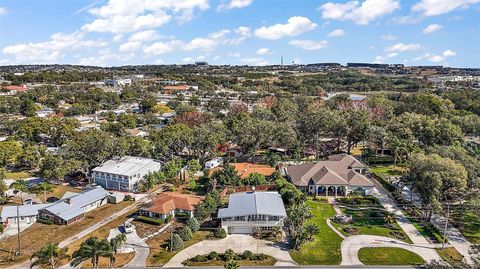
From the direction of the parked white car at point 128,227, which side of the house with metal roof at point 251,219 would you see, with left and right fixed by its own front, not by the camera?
right

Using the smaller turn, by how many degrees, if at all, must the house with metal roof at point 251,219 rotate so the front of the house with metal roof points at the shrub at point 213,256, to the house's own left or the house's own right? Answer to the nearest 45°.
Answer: approximately 45° to the house's own right

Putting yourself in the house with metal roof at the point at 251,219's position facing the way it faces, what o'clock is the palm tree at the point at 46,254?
The palm tree is roughly at 2 o'clock from the house with metal roof.

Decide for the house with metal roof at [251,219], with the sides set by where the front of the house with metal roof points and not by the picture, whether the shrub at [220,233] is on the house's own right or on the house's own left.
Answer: on the house's own right

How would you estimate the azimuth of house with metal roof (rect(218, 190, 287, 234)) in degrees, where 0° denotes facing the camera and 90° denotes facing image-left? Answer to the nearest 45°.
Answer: approximately 0°

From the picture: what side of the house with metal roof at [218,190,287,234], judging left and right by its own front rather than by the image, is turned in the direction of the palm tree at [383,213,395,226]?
left

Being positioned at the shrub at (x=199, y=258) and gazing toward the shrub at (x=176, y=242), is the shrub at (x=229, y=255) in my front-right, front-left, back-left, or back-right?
back-right

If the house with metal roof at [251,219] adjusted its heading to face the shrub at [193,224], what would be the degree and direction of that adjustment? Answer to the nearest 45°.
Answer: approximately 90° to its right

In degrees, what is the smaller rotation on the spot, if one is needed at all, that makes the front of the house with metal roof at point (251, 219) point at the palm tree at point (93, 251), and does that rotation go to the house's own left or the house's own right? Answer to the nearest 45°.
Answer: approximately 45° to the house's own right

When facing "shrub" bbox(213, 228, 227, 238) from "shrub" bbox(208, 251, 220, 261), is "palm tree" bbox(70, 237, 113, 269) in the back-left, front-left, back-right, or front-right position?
back-left
